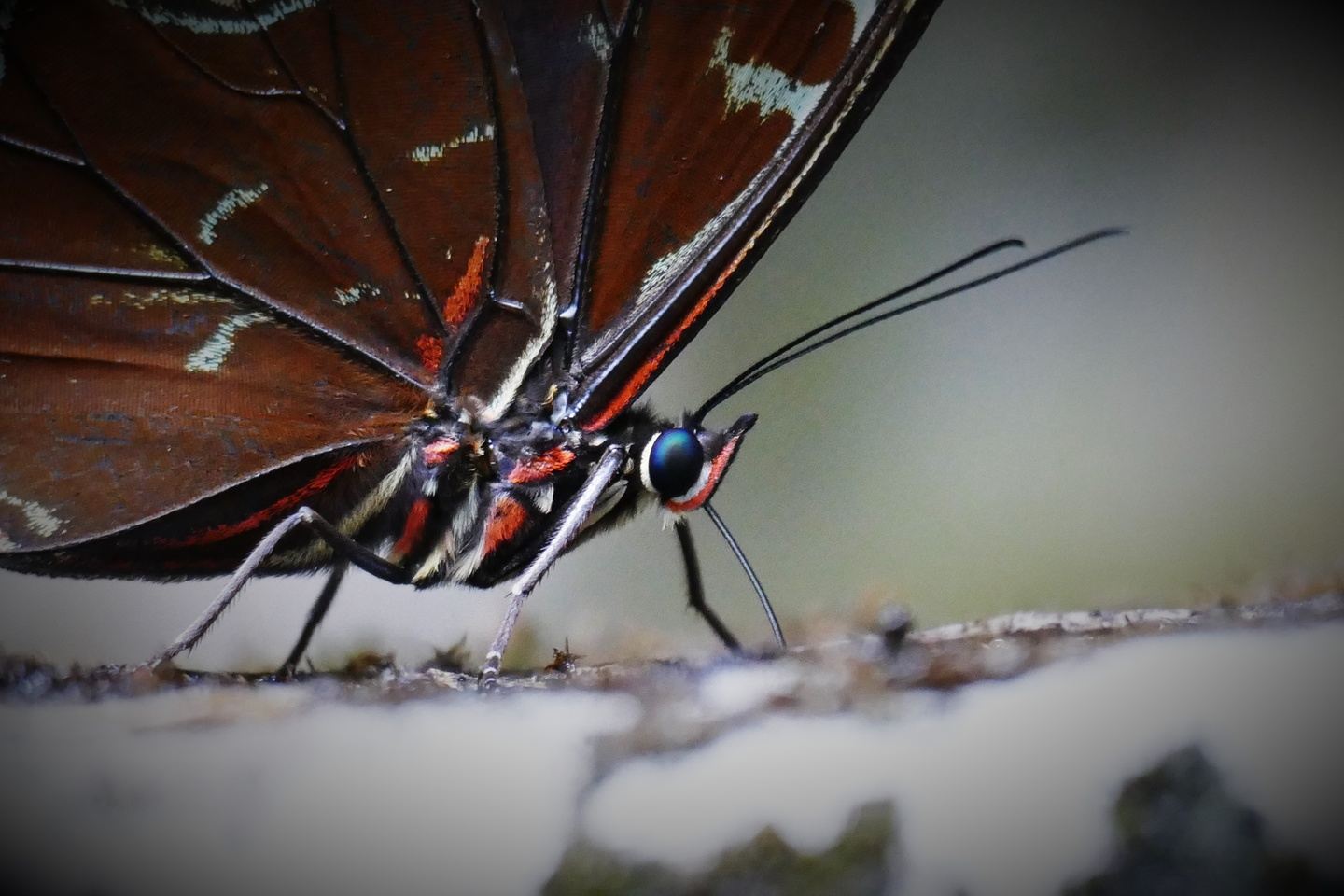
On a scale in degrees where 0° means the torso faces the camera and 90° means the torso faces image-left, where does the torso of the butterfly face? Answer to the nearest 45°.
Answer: approximately 270°
